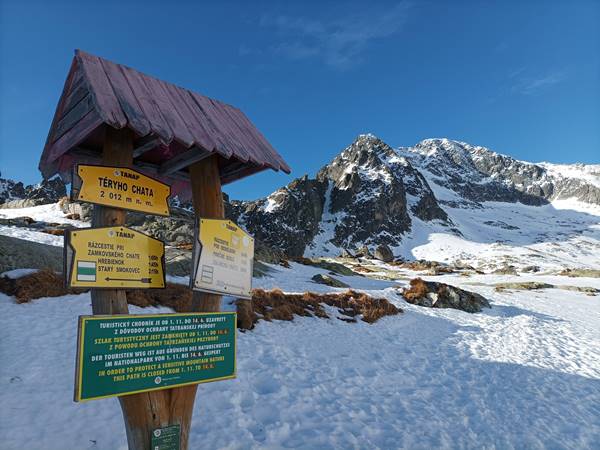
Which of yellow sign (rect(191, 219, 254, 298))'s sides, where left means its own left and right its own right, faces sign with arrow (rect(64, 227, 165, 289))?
right

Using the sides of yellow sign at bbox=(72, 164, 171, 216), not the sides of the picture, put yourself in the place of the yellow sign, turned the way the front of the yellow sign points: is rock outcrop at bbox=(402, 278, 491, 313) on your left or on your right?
on your left

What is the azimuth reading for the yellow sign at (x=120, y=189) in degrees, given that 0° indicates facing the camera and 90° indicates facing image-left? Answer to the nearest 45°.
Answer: approximately 315°

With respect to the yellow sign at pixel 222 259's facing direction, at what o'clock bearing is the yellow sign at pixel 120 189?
the yellow sign at pixel 120 189 is roughly at 4 o'clock from the yellow sign at pixel 222 259.

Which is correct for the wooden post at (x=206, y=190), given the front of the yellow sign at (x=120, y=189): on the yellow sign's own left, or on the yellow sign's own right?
on the yellow sign's own left

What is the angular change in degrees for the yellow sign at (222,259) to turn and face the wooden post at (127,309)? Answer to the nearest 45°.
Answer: approximately 135° to its right

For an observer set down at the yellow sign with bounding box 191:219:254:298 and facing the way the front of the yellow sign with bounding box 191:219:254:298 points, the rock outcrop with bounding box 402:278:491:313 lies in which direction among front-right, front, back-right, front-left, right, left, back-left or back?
left
